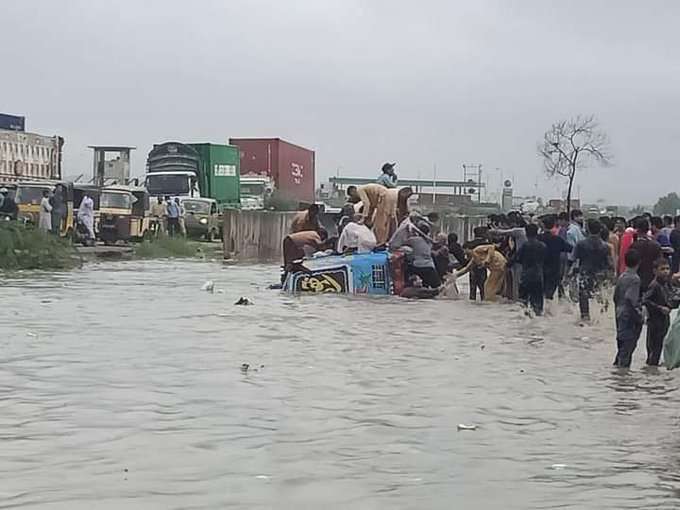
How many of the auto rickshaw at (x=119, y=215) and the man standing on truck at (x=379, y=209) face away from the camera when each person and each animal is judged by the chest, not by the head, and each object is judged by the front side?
0

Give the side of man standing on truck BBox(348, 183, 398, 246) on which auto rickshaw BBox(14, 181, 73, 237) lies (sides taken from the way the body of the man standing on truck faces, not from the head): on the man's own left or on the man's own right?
on the man's own right

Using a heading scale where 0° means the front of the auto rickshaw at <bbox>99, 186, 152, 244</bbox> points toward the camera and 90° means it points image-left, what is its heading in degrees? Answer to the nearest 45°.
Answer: approximately 45°

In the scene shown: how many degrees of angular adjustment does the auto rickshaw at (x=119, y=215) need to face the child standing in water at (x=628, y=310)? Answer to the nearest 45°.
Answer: approximately 45° to its left

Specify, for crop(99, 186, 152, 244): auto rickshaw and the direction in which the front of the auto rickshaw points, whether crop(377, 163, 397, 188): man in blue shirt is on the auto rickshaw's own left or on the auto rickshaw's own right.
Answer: on the auto rickshaw's own left

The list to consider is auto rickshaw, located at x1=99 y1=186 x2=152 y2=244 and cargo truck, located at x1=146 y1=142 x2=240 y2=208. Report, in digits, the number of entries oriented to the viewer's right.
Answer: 0

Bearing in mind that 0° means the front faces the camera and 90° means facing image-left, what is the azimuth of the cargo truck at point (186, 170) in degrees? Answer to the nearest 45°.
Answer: approximately 45°

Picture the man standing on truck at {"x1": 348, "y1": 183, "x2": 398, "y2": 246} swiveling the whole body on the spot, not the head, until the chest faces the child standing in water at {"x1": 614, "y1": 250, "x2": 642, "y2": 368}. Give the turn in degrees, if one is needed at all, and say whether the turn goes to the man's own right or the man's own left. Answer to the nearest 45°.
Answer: approximately 90° to the man's own left

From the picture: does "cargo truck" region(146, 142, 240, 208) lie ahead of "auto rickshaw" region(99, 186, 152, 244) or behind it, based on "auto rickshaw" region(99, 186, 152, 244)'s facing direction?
behind

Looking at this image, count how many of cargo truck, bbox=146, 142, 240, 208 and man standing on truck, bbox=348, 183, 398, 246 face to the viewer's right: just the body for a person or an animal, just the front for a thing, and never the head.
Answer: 0

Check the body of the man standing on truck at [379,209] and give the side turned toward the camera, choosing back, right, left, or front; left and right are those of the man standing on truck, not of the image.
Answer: left

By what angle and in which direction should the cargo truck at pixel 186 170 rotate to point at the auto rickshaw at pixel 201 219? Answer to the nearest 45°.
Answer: approximately 45° to its left
